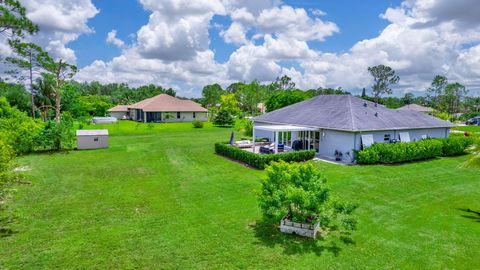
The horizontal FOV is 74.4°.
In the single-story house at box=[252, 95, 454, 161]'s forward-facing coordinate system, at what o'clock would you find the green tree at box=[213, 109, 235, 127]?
The green tree is roughly at 9 o'clock from the single-story house.

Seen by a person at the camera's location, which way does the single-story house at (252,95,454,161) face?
facing away from the viewer and to the right of the viewer

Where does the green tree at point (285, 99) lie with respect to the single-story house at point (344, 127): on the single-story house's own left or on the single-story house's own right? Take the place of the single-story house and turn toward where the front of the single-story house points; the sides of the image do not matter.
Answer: on the single-story house's own left

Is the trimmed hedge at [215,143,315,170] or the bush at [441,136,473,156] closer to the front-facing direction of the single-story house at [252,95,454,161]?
the bush

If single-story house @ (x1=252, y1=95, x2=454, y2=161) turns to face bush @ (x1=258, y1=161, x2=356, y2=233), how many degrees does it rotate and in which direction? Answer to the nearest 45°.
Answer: approximately 135° to its right

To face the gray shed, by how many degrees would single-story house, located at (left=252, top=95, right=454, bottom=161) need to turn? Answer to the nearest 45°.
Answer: approximately 135° to its left

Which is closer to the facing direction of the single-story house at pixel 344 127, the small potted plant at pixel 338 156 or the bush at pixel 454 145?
the bush

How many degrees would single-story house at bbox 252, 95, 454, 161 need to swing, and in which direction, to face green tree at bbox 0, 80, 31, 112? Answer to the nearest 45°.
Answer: approximately 135° to its left
